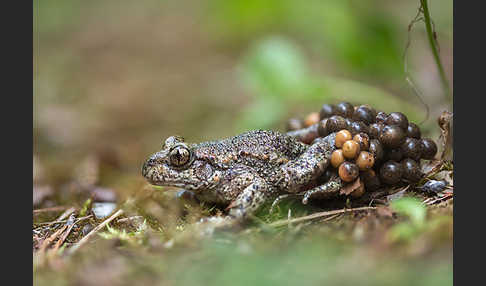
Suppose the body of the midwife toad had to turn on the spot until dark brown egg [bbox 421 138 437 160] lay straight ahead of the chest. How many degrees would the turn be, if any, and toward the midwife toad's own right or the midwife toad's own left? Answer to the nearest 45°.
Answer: approximately 180°

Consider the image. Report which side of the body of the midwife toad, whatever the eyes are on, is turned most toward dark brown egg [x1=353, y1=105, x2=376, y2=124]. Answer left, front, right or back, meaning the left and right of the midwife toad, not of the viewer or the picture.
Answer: back

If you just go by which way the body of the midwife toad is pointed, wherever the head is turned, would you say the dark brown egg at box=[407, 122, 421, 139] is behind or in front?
behind

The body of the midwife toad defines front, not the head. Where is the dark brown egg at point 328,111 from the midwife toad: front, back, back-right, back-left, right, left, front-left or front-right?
back-right

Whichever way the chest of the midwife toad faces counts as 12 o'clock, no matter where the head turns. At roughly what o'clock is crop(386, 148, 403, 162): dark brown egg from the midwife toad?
The dark brown egg is roughly at 6 o'clock from the midwife toad.

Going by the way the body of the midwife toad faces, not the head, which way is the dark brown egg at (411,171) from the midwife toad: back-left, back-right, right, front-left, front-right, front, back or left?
back

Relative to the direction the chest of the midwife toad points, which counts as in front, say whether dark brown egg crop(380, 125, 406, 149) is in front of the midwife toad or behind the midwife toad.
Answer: behind

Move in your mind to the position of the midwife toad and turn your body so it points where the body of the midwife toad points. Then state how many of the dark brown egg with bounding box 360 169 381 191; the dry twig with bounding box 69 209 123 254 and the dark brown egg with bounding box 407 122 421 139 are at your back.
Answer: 2

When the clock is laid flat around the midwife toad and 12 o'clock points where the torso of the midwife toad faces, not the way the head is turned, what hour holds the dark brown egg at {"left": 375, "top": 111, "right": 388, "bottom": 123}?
The dark brown egg is roughly at 6 o'clock from the midwife toad.

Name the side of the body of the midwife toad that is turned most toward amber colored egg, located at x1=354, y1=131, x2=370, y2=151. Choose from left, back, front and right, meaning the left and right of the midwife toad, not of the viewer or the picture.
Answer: back

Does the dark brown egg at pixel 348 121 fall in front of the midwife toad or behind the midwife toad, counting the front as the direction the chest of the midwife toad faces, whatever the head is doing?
behind

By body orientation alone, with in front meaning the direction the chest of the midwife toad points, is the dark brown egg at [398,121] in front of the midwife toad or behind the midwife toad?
behind

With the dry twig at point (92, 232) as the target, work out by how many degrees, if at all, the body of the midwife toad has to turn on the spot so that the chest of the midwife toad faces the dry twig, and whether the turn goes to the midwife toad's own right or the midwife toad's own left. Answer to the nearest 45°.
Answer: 0° — it already faces it

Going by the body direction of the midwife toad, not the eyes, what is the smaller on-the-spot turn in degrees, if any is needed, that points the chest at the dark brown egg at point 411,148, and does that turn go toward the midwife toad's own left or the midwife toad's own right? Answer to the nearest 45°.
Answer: approximately 180°

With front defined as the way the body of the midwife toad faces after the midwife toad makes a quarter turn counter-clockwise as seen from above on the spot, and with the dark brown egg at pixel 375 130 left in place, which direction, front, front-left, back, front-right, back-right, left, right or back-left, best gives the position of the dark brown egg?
left

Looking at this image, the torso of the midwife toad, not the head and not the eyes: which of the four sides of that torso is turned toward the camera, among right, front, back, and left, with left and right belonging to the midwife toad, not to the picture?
left
